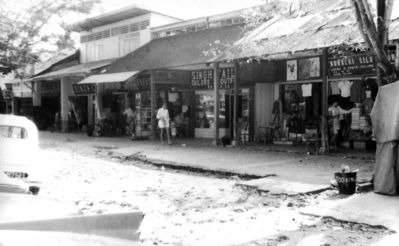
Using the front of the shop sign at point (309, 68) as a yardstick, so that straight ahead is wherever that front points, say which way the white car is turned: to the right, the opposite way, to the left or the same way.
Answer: to the right

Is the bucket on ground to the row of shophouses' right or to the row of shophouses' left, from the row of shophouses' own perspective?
on its left

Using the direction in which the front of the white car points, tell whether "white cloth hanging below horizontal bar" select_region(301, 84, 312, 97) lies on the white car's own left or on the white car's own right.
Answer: on the white car's own right

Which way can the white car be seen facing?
away from the camera

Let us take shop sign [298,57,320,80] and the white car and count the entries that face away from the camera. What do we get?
1

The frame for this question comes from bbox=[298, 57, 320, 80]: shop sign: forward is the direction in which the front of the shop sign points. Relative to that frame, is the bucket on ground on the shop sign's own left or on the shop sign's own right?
on the shop sign's own left

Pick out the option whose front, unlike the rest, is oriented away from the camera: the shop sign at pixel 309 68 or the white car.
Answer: the white car

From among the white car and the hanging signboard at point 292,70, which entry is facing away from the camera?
the white car

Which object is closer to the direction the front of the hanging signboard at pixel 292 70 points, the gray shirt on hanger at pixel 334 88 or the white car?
the white car

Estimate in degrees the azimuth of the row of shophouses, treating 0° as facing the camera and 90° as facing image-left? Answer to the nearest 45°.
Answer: approximately 45°

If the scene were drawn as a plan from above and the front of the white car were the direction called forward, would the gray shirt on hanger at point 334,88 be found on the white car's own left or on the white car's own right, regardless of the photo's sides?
on the white car's own right
